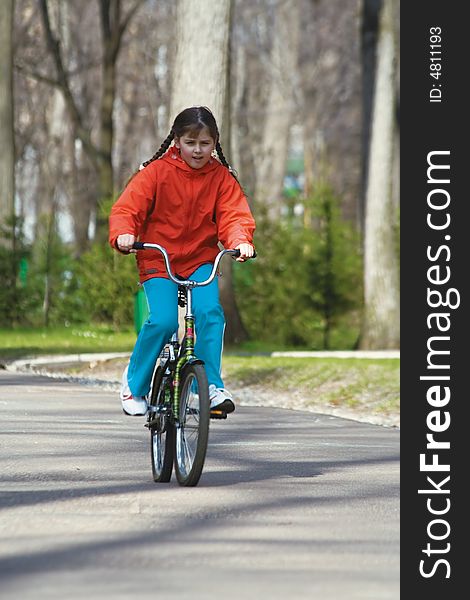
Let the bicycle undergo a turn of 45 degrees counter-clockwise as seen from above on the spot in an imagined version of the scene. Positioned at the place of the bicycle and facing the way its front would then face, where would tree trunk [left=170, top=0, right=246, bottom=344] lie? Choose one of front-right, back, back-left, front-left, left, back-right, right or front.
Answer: back-left

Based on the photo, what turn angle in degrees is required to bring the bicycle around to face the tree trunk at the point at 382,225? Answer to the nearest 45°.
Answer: approximately 180°

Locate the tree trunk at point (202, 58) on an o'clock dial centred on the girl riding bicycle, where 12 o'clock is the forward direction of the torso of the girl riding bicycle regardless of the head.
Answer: The tree trunk is roughly at 6 o'clock from the girl riding bicycle.

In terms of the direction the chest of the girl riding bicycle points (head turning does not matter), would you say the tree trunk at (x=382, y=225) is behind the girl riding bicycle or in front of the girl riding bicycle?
behind

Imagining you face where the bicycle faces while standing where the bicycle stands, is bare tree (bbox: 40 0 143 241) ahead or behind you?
behind

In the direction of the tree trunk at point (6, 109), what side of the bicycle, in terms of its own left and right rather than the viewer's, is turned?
back

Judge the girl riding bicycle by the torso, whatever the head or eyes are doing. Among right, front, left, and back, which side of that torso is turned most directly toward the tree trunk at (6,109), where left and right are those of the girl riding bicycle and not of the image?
back

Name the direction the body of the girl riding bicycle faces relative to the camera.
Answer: toward the camera

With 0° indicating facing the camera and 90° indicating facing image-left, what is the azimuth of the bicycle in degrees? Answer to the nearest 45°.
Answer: approximately 0°

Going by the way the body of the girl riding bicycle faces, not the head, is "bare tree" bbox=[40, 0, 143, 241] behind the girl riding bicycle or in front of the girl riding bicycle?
behind

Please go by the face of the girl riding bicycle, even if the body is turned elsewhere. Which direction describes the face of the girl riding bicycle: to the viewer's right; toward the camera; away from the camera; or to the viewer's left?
toward the camera
